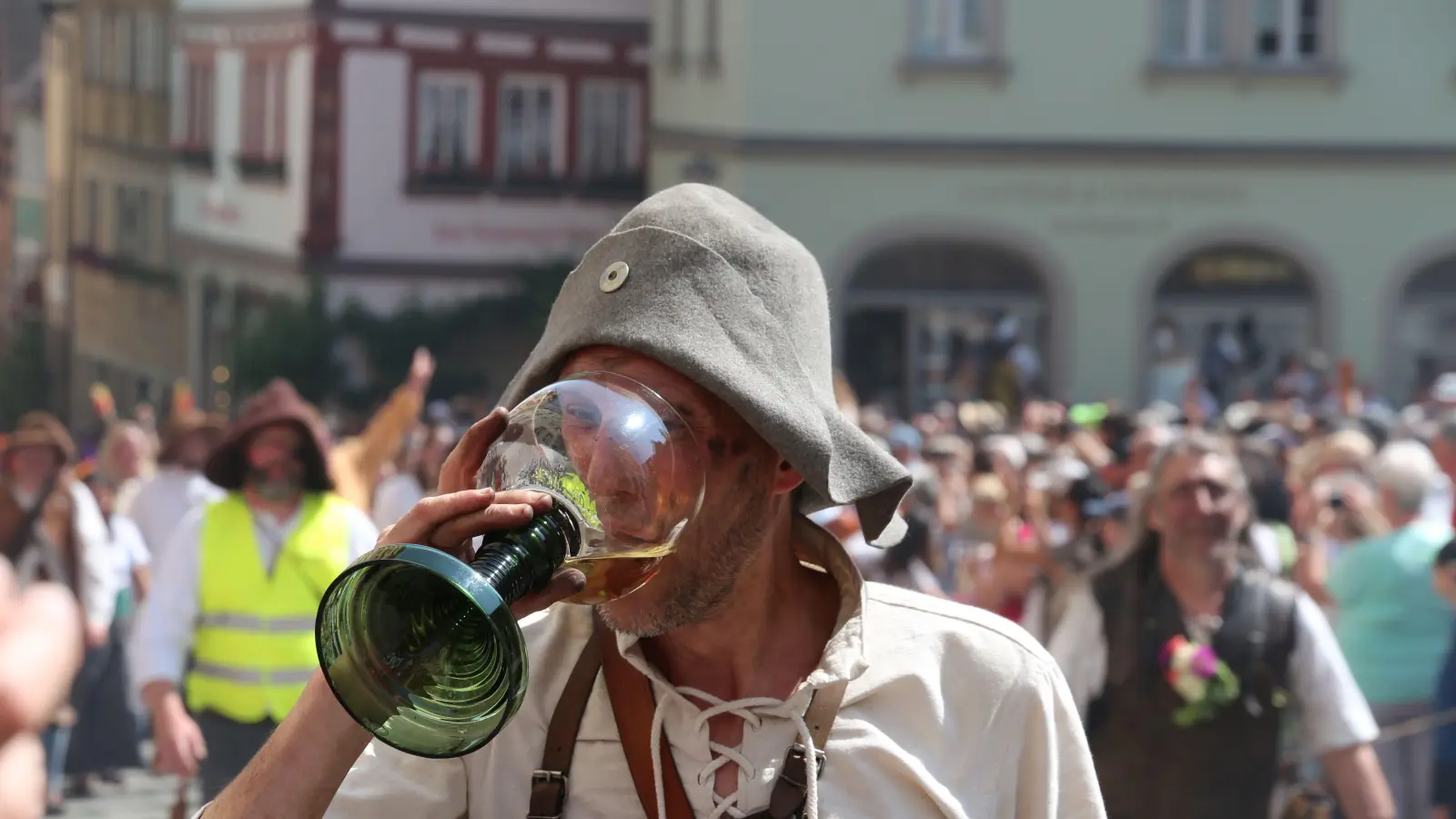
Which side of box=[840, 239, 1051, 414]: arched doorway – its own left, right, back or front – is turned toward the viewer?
front

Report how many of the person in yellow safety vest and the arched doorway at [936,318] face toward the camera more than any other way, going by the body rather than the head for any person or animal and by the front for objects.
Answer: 2

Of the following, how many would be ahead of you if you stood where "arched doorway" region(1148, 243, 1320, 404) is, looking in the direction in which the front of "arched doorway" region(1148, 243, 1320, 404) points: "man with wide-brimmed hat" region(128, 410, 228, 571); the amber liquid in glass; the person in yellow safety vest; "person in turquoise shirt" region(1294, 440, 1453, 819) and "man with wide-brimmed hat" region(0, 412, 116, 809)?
5

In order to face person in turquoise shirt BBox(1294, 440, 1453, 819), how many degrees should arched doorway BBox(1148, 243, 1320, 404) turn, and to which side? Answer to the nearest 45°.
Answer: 0° — it already faces them

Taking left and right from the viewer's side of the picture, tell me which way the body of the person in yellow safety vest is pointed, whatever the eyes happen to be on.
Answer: facing the viewer

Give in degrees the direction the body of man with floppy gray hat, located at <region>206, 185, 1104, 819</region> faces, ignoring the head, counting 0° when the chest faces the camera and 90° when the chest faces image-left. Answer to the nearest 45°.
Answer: approximately 45°

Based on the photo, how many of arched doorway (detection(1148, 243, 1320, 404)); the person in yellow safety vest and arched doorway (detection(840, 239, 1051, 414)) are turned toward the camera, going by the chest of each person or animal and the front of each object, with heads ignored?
3
